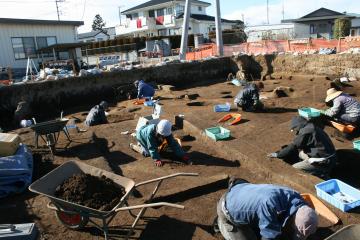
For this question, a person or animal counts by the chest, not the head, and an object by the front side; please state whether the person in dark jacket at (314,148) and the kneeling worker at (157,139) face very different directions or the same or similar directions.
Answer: very different directions

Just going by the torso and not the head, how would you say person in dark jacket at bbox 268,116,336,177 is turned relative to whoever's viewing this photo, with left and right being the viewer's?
facing to the left of the viewer

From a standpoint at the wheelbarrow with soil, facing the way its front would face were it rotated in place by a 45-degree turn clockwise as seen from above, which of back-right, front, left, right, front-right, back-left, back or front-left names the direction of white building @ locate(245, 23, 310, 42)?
right

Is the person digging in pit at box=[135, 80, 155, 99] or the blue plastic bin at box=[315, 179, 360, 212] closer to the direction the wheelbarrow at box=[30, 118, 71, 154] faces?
the blue plastic bin

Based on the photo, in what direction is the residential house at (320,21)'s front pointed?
toward the camera

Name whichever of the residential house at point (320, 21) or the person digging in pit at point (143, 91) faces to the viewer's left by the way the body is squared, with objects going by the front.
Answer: the person digging in pit

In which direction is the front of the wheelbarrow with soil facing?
to the viewer's left

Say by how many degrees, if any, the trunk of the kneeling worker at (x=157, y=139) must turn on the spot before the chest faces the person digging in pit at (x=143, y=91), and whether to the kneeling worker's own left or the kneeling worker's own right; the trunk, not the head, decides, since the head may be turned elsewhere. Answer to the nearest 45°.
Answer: approximately 135° to the kneeling worker's own left

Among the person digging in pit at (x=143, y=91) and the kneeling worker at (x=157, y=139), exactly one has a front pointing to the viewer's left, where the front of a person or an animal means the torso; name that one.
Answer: the person digging in pit

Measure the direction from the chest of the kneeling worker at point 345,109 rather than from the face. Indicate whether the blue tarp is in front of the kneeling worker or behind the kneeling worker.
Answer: in front

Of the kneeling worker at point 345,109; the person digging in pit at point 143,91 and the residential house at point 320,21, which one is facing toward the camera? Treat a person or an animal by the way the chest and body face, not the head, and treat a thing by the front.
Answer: the residential house

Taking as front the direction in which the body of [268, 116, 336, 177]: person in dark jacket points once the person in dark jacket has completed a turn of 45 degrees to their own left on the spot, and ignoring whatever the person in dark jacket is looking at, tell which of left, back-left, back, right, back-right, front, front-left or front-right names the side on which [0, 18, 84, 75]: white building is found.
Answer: right

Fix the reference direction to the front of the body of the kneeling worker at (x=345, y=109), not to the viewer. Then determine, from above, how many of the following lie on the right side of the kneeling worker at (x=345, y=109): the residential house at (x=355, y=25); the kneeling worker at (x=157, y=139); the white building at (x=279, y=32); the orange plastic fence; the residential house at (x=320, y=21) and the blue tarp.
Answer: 4

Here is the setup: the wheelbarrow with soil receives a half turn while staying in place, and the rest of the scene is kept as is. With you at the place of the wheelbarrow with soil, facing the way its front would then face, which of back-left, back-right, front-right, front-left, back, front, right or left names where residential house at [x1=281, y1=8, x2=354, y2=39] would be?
front-left

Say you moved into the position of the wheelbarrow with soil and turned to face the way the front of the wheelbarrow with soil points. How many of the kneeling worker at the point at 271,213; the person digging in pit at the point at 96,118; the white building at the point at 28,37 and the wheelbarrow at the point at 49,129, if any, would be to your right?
3

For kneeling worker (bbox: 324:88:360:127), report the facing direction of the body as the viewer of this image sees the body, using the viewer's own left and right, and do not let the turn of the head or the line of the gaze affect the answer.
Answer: facing to the left of the viewer

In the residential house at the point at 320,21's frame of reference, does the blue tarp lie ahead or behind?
ahead

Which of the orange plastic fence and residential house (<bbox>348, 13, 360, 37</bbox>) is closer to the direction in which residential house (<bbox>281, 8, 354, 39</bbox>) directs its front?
the orange plastic fence

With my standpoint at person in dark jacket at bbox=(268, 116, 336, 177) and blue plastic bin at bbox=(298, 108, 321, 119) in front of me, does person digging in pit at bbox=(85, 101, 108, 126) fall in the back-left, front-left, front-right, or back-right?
front-left
